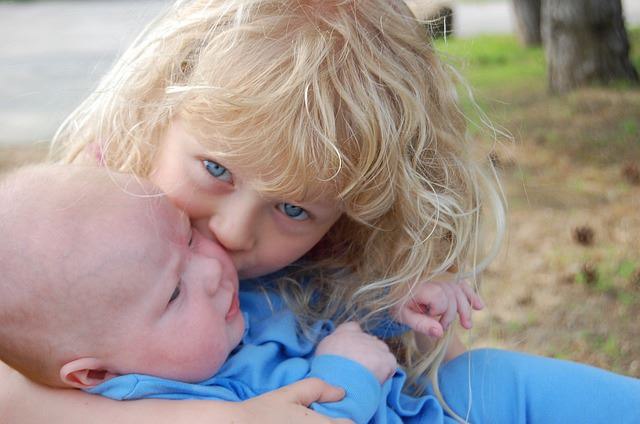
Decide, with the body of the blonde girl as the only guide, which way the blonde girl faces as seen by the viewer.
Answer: toward the camera

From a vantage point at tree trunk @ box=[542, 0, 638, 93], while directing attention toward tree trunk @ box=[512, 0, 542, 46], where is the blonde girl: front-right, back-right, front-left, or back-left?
back-left

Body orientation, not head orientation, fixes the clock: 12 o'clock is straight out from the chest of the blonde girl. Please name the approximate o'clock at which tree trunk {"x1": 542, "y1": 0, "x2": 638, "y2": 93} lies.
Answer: The tree trunk is roughly at 7 o'clock from the blonde girl.

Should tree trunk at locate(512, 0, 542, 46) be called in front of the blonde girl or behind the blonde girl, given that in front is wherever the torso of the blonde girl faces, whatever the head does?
behind
